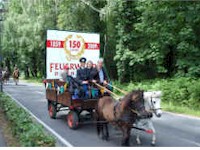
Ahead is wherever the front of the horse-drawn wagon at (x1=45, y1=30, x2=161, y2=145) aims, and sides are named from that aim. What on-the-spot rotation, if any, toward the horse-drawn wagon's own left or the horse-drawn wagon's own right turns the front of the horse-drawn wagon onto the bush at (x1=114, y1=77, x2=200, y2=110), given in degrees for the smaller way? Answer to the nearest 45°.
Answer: approximately 90° to the horse-drawn wagon's own left

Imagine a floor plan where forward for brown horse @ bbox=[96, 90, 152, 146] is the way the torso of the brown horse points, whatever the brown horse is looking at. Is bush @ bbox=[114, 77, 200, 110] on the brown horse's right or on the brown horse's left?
on the brown horse's left

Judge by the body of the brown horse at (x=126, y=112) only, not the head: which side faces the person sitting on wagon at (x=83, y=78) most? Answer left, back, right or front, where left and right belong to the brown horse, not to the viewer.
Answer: back

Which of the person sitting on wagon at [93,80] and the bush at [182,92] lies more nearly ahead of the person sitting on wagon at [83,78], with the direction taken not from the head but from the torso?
the person sitting on wagon

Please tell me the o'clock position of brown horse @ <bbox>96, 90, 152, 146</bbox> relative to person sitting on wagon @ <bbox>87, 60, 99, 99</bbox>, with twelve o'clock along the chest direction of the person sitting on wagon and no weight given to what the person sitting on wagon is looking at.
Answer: The brown horse is roughly at 1 o'clock from the person sitting on wagon.

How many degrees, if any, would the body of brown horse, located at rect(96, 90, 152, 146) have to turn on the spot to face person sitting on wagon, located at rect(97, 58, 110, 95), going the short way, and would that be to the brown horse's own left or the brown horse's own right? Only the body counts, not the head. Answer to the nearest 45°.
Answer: approximately 135° to the brown horse's own left

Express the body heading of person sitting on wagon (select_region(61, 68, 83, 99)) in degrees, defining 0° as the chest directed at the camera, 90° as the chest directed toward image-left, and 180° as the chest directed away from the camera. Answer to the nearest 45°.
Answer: approximately 315°

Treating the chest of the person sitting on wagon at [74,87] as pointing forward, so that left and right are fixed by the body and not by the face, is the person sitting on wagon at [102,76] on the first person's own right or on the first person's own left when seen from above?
on the first person's own left
